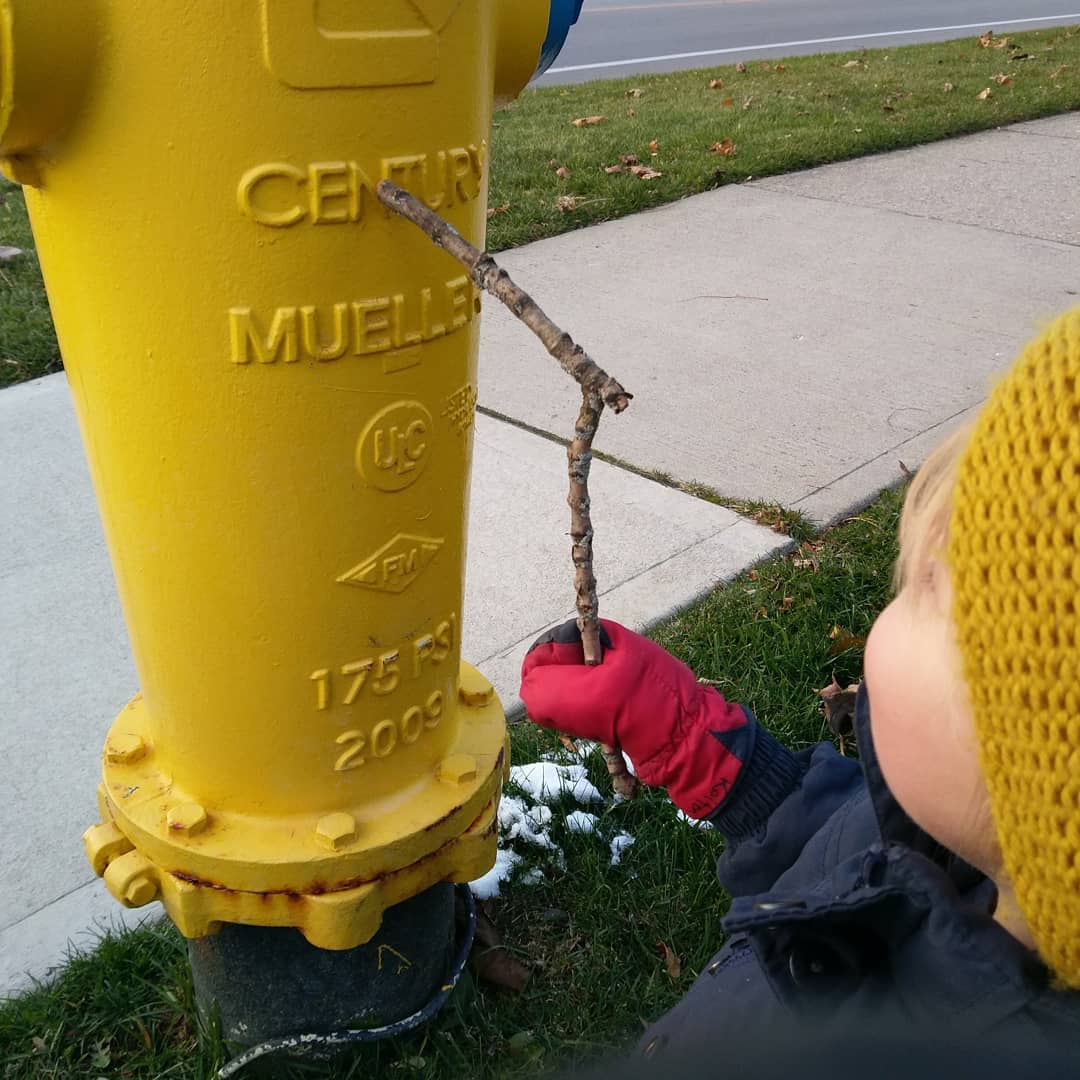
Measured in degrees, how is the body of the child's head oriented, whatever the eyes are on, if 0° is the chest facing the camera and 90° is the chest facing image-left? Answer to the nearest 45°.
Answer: approximately 135°

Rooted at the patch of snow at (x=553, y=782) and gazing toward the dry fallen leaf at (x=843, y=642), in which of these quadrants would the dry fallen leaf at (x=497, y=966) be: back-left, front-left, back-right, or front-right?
back-right

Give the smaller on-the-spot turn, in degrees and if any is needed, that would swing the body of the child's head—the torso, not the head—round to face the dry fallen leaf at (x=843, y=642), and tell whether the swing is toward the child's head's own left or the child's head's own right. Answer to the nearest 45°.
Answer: approximately 45° to the child's head's own right

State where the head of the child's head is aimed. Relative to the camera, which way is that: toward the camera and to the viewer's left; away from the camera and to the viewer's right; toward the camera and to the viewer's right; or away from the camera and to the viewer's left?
away from the camera and to the viewer's left
